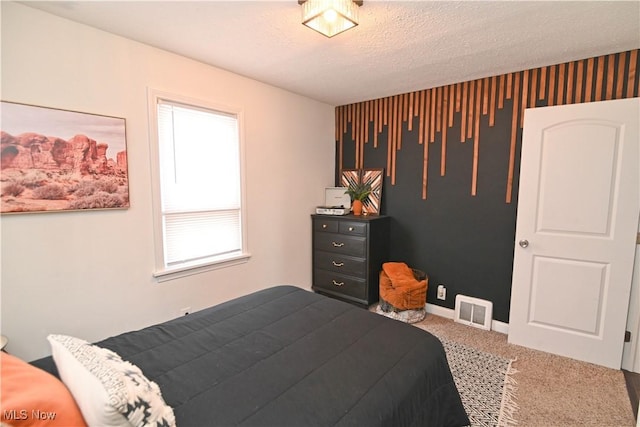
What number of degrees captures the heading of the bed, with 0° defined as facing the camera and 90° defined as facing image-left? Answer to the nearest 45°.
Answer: approximately 225°

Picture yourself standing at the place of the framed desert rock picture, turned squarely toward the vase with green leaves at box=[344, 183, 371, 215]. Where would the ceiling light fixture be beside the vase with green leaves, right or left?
right

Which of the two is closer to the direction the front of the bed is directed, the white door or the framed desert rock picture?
the white door

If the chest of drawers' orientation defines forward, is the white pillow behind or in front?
in front

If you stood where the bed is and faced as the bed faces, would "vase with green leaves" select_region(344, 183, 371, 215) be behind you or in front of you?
in front

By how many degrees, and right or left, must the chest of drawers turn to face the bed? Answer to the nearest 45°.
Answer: approximately 45° to its left

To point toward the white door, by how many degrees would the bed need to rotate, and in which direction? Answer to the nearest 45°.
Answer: approximately 45° to its right

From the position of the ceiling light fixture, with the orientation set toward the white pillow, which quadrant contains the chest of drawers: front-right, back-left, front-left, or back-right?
back-right

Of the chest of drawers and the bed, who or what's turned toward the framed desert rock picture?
the chest of drawers

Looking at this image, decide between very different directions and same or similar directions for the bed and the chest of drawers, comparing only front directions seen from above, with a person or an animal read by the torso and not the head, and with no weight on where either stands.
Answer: very different directions
